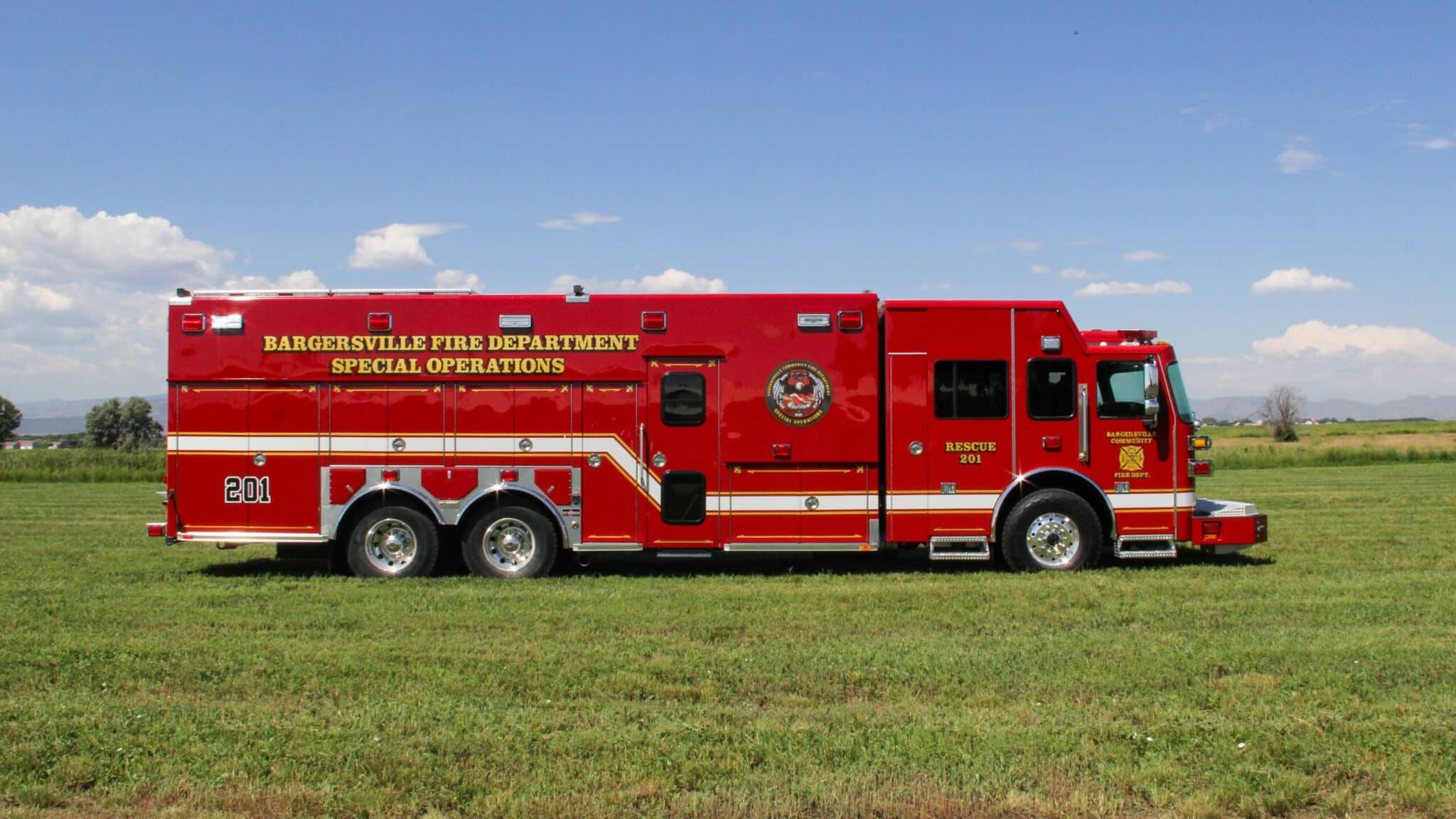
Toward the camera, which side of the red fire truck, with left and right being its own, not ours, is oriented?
right
